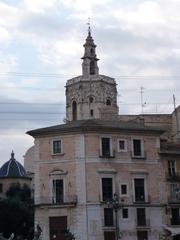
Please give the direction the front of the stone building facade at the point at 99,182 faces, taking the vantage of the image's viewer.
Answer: facing the viewer and to the left of the viewer
